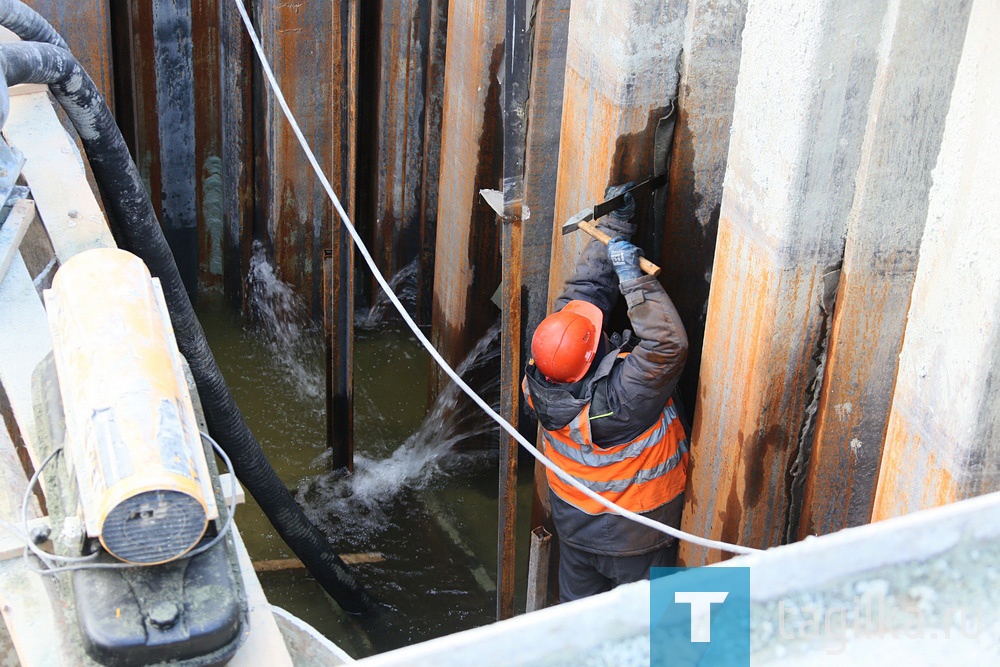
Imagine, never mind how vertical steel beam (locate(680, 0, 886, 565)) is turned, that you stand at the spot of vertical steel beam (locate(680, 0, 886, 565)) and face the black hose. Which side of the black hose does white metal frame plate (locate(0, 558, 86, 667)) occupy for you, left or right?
left

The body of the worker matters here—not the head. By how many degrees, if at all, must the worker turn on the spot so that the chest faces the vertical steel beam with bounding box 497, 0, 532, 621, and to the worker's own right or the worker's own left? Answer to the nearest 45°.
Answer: approximately 90° to the worker's own left

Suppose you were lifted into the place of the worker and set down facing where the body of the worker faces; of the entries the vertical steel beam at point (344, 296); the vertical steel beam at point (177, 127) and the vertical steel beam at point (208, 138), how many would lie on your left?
3

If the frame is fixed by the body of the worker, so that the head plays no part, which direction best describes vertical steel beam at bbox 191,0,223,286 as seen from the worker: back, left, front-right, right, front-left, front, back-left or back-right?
left

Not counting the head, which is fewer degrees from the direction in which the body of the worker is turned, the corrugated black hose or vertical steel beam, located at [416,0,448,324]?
the vertical steel beam

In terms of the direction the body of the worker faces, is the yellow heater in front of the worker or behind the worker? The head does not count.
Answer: behind

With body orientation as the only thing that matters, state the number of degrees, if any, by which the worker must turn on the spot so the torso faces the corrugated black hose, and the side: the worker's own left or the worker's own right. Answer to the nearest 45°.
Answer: approximately 135° to the worker's own left

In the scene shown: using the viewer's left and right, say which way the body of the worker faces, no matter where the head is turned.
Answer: facing away from the viewer and to the right of the viewer

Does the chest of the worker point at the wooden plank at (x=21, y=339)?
no

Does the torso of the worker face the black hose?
no

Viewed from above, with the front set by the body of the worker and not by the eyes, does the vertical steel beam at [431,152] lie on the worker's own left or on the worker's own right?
on the worker's own left

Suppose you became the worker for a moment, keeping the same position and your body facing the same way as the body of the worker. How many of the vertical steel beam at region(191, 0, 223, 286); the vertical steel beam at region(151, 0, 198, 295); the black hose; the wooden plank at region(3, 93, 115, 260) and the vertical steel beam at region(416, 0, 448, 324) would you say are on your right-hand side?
0

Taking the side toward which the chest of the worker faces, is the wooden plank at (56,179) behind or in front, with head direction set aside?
behind

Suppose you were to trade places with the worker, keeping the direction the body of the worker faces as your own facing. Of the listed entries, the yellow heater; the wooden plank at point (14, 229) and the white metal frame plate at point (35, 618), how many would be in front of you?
0

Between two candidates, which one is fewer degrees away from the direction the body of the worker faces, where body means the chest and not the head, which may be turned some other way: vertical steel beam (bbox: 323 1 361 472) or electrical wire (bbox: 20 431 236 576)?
the vertical steel beam

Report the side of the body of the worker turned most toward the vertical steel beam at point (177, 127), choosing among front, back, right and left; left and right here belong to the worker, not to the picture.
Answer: left

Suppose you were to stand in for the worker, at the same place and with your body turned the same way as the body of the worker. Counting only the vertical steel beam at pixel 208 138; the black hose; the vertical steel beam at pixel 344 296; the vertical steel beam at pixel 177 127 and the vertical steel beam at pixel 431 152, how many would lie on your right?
0
